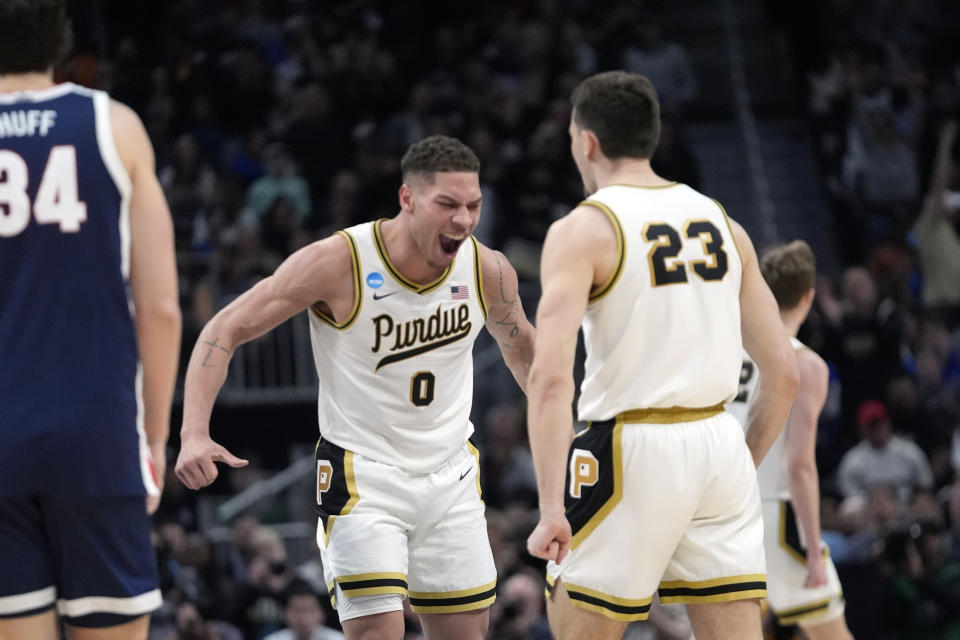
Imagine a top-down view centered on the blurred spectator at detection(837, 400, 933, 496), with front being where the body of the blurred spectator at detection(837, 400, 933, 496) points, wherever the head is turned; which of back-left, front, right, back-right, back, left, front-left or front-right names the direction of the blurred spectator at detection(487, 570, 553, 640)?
front-right

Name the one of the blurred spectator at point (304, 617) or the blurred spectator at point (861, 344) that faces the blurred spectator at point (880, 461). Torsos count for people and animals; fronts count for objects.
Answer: the blurred spectator at point (861, 344)

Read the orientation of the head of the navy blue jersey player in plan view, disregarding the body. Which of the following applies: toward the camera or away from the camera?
away from the camera

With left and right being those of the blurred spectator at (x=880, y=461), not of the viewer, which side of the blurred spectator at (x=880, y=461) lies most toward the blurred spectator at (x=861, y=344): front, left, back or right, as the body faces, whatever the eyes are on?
back

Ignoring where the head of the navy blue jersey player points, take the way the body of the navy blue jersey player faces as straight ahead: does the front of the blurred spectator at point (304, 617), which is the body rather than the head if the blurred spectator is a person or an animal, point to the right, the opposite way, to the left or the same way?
the opposite way

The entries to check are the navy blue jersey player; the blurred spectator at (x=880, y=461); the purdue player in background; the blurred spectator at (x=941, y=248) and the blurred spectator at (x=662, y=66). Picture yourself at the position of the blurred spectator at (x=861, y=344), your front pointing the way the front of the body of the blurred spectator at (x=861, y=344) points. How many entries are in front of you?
3

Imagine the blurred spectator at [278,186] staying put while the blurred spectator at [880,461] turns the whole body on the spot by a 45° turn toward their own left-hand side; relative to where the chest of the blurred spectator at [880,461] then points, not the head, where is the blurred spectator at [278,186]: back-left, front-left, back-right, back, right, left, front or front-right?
back-right

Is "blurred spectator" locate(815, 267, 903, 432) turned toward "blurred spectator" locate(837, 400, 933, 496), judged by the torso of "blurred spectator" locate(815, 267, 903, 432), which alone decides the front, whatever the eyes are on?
yes

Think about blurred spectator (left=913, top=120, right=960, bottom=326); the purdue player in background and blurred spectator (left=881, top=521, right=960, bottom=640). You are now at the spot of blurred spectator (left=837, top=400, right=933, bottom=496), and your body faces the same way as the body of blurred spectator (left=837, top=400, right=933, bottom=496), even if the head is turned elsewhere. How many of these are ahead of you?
2

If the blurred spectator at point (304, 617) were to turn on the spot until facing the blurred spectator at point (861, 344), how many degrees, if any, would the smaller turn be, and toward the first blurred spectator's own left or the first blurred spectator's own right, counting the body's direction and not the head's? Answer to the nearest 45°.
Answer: approximately 135° to the first blurred spectator's own left

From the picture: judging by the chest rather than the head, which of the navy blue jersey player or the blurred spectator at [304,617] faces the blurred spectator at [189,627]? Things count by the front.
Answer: the navy blue jersey player

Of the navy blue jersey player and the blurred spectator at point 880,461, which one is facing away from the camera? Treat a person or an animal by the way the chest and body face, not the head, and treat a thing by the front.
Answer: the navy blue jersey player

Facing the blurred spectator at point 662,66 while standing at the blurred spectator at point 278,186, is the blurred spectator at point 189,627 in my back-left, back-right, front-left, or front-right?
back-right

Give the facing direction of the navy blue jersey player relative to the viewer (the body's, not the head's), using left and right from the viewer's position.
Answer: facing away from the viewer
